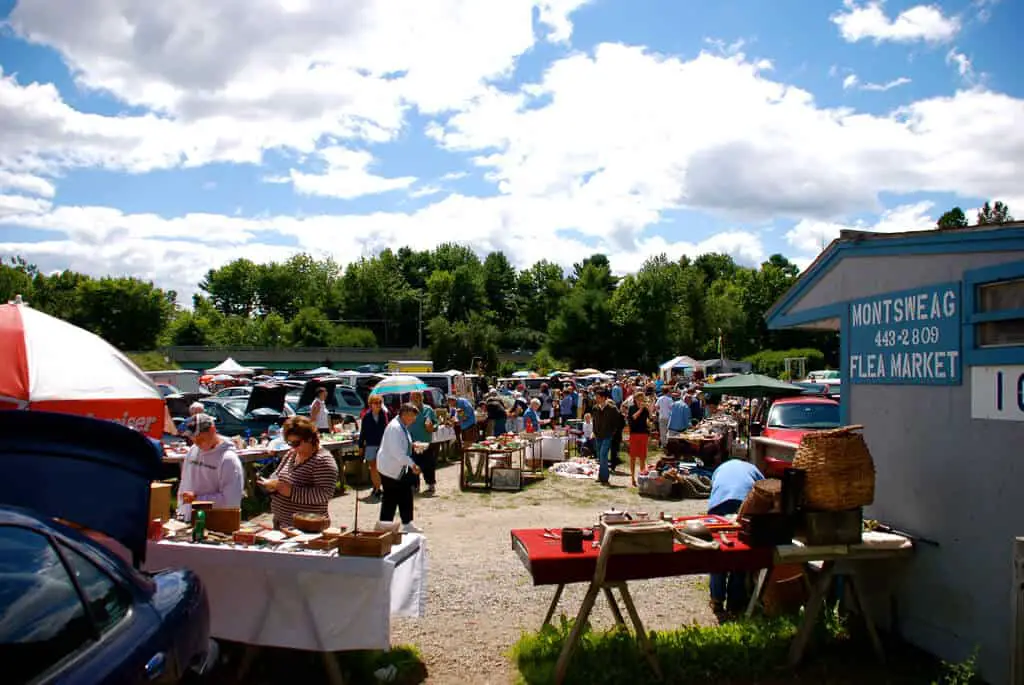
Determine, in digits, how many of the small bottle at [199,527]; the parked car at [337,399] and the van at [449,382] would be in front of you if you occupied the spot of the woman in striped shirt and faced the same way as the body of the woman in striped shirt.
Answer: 1

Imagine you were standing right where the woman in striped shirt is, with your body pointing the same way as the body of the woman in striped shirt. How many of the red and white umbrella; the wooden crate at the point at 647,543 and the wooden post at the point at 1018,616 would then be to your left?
2

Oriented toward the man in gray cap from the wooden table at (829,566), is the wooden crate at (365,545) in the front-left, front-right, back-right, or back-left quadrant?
front-left

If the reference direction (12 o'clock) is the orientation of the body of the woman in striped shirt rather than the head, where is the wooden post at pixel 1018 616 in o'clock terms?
The wooden post is roughly at 9 o'clock from the woman in striped shirt.

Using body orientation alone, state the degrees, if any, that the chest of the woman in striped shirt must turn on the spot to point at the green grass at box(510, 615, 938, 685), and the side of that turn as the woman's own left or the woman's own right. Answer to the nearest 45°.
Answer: approximately 90° to the woman's own left

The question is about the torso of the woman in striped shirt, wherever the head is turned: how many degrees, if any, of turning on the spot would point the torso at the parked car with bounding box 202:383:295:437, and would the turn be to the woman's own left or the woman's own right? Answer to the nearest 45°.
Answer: approximately 135° to the woman's own right

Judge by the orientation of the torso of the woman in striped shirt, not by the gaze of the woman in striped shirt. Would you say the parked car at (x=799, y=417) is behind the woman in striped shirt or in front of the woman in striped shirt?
behind

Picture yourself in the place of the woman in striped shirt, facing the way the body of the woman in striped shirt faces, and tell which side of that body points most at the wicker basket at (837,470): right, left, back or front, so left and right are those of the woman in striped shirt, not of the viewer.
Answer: left

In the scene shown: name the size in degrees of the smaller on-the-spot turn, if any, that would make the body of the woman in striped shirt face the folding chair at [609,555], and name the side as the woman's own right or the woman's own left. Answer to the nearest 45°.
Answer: approximately 90° to the woman's own left

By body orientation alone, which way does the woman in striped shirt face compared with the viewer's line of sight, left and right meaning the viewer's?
facing the viewer and to the left of the viewer

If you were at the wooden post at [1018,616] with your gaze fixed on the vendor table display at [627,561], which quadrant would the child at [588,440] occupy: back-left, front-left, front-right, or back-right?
front-right

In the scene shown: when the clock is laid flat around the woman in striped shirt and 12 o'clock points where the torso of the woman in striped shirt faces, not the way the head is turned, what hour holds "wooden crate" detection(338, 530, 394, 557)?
The wooden crate is roughly at 10 o'clock from the woman in striped shirt.

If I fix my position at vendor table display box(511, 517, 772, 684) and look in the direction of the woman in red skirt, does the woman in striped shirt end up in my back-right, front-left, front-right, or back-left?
front-left

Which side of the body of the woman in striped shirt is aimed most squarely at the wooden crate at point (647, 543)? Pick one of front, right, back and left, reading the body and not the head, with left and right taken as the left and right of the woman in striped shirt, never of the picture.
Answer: left

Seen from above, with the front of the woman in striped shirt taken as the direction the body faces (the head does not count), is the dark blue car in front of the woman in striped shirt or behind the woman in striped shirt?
in front
